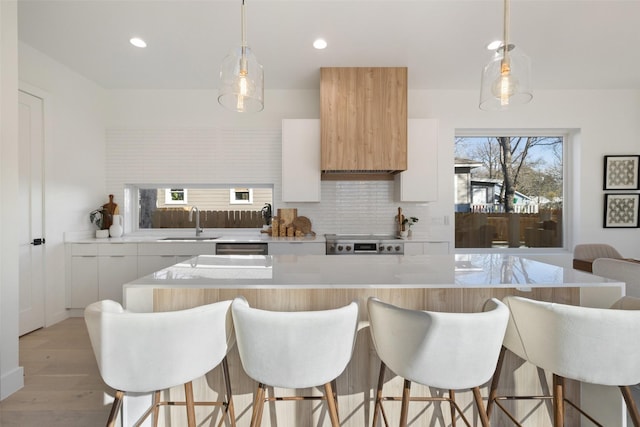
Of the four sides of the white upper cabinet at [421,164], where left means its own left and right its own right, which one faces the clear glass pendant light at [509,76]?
front

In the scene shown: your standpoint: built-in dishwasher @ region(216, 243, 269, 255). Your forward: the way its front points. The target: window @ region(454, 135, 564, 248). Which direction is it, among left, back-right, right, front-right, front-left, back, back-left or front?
left

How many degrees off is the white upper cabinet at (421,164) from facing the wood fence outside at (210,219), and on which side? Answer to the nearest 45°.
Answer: approximately 90° to its right

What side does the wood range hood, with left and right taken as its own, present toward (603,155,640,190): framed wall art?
left

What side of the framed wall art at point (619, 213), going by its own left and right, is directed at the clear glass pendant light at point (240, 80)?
right

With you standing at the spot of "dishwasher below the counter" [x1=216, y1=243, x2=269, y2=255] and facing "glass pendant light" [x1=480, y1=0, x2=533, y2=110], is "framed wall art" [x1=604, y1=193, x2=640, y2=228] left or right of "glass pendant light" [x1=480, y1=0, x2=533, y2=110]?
left

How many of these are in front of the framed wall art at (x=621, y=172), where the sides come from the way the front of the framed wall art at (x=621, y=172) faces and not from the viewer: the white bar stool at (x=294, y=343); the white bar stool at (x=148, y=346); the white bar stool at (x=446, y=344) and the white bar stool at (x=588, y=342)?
4

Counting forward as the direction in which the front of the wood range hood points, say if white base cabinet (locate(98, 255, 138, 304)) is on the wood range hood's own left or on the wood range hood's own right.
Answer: on the wood range hood's own right

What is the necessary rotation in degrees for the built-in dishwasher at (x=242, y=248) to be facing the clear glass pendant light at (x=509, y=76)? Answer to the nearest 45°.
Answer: approximately 45° to its left
